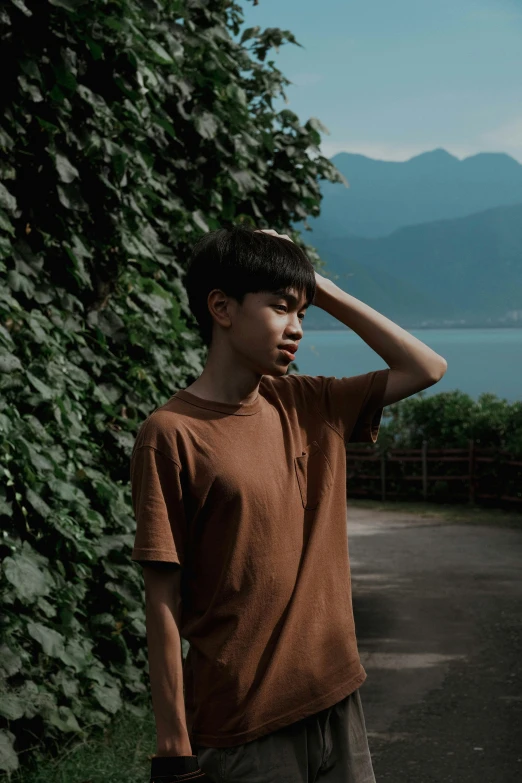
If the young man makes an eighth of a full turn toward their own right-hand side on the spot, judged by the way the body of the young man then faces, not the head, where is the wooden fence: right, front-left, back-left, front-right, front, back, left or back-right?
back

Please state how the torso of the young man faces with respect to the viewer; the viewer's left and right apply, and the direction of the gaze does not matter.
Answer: facing the viewer and to the right of the viewer

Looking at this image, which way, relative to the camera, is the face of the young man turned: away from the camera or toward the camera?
toward the camera
